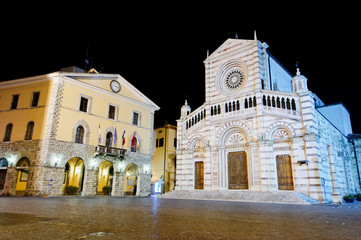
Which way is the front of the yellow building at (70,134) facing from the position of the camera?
facing the viewer and to the right of the viewer

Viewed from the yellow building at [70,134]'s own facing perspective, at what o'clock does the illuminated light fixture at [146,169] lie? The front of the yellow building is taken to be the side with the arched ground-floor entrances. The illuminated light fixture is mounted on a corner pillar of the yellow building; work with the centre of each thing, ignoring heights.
The illuminated light fixture is roughly at 10 o'clock from the yellow building.

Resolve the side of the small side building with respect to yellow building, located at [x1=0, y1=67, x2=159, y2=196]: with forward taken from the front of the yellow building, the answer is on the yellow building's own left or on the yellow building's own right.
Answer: on the yellow building's own left
